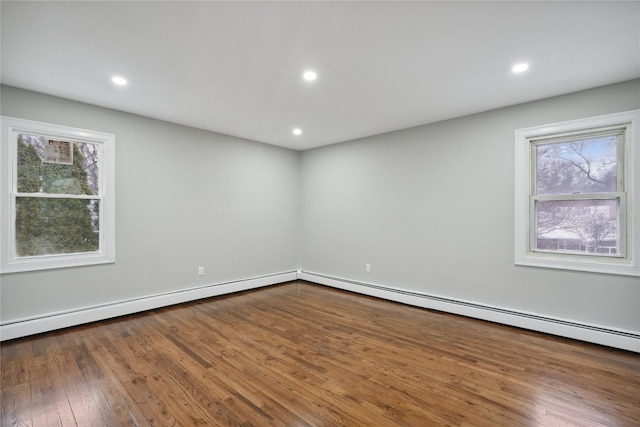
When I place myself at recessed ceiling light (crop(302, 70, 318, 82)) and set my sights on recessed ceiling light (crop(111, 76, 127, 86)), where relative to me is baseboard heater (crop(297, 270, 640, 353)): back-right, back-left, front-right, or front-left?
back-right

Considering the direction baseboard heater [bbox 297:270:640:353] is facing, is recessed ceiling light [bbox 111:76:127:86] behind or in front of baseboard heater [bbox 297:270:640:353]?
in front

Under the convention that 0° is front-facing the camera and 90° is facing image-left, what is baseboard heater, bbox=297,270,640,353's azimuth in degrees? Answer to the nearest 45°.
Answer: approximately 45°
